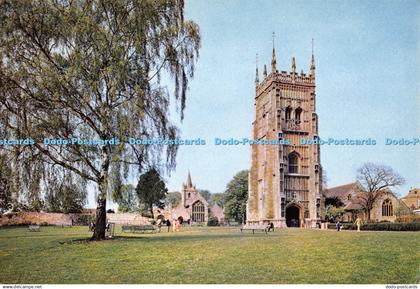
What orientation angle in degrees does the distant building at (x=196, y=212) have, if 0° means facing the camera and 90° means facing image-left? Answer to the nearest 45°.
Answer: approximately 0°

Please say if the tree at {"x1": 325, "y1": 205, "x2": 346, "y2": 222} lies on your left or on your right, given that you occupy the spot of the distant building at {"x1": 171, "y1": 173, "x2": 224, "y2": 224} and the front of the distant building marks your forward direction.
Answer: on your left

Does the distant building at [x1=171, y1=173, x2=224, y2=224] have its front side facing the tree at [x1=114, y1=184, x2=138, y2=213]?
no

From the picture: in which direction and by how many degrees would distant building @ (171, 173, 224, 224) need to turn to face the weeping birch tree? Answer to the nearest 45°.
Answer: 0° — it already faces it

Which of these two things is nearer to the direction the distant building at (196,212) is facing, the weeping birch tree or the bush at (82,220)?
the weeping birch tree

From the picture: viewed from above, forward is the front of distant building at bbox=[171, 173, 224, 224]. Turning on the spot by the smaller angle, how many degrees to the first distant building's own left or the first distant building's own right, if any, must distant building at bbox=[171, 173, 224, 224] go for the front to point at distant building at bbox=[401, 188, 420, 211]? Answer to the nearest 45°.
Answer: approximately 45° to the first distant building's own left
